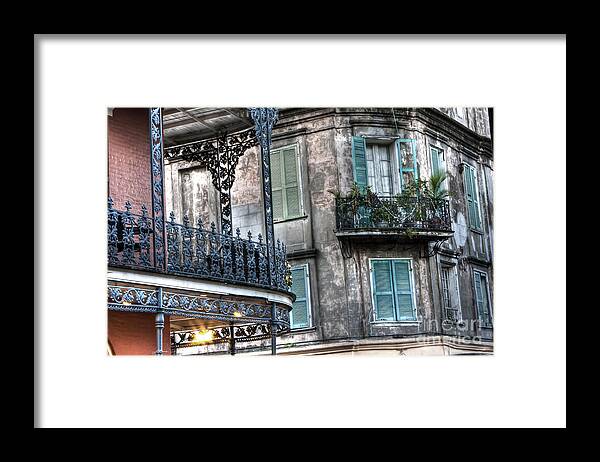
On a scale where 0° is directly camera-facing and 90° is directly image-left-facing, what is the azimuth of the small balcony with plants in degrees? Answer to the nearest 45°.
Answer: approximately 0°

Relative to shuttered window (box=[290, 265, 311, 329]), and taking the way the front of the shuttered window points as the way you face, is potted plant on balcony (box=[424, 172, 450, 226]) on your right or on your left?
on your left

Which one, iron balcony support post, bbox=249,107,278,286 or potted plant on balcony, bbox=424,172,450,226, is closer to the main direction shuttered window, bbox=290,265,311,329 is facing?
the iron balcony support post

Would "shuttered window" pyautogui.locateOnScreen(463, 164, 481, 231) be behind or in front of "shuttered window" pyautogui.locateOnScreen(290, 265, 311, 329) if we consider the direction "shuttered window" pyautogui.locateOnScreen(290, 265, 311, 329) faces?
behind

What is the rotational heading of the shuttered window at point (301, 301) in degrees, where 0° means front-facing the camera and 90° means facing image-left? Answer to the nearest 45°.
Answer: approximately 45°

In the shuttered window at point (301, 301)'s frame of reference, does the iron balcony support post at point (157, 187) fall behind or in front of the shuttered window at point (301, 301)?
in front

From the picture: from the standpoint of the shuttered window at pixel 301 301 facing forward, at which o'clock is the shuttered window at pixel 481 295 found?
the shuttered window at pixel 481 295 is roughly at 7 o'clock from the shuttered window at pixel 301 301.

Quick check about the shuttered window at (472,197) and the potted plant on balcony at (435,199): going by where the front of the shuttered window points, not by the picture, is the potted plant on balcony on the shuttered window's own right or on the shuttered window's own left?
on the shuttered window's own right

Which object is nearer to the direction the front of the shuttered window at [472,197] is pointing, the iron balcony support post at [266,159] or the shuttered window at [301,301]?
the iron balcony support post

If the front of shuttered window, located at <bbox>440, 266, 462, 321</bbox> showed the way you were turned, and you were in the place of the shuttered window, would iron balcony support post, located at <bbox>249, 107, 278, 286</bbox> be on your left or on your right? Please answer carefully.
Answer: on your right

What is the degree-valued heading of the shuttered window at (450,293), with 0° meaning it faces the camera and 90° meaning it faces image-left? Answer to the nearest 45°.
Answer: approximately 315°

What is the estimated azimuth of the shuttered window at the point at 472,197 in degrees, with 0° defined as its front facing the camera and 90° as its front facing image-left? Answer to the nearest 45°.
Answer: approximately 315°

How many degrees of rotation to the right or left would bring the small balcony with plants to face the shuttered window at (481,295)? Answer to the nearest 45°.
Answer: approximately 135° to its left
